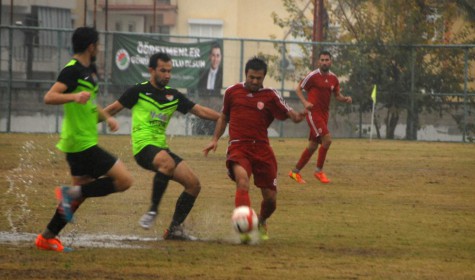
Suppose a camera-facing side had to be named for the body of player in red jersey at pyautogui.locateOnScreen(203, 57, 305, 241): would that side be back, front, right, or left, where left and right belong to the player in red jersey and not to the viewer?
front

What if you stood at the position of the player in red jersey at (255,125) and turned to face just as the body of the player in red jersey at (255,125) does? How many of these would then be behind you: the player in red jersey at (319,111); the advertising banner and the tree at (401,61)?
3

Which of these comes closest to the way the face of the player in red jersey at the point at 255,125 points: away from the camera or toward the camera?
toward the camera

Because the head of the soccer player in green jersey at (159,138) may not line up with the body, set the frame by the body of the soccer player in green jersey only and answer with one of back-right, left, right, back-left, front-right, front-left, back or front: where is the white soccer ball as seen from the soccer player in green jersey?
front

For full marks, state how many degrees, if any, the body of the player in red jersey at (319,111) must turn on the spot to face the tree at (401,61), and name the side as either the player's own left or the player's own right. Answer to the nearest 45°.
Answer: approximately 135° to the player's own left

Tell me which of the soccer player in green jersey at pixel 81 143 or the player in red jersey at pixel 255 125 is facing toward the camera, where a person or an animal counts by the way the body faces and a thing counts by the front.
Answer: the player in red jersey

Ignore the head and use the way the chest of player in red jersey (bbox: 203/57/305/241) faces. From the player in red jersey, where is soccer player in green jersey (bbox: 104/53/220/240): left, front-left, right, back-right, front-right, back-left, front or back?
right

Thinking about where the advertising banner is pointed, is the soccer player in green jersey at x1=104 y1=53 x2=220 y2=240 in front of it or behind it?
in front

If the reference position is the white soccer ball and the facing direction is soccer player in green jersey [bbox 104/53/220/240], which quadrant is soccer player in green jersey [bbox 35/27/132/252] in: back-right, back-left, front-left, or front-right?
front-left

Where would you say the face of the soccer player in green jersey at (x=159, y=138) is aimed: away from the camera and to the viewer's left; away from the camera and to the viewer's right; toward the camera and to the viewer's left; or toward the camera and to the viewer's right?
toward the camera and to the viewer's right

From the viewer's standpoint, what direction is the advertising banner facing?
toward the camera

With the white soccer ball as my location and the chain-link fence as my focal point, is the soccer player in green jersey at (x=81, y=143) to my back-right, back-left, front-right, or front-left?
back-left

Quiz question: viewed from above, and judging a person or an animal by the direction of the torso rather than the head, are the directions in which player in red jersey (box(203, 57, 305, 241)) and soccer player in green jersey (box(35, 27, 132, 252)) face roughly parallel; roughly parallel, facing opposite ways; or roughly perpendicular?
roughly perpendicular

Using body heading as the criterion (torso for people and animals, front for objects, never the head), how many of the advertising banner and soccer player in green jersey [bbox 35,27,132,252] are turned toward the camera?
1

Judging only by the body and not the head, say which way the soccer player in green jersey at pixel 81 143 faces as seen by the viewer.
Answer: to the viewer's right
